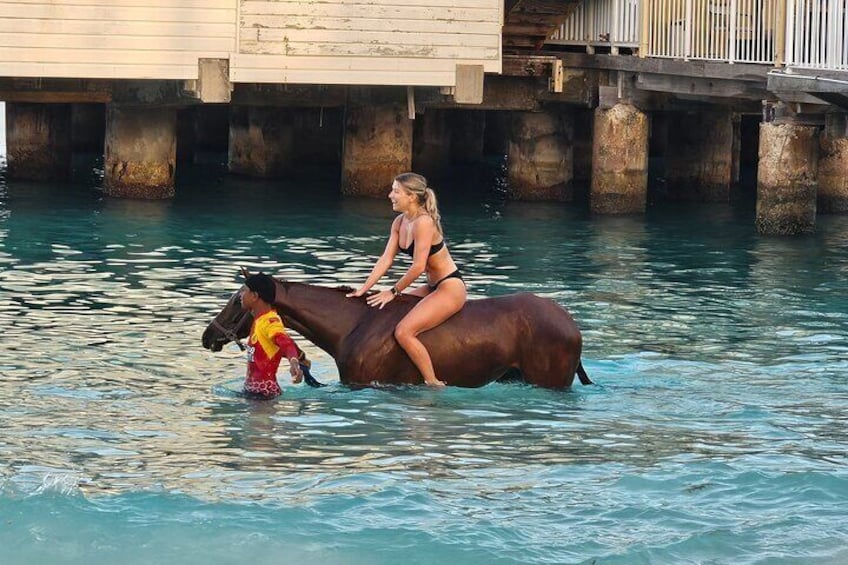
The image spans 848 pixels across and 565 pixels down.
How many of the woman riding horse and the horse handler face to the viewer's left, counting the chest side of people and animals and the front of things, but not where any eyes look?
2

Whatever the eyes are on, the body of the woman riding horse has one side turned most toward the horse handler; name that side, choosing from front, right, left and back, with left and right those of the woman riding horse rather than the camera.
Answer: front

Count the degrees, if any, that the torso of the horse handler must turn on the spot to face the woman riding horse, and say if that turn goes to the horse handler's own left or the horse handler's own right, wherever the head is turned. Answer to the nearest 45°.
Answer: approximately 180°

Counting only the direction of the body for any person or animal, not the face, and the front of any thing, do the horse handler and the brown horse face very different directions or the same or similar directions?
same or similar directions

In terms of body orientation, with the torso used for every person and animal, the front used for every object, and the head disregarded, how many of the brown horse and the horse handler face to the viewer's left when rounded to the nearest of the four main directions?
2

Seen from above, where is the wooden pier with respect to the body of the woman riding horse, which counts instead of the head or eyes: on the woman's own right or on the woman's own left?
on the woman's own right

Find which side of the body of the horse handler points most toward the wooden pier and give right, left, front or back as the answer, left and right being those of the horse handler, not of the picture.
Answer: right

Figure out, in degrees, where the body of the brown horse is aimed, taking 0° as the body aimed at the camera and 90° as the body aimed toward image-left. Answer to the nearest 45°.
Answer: approximately 90°

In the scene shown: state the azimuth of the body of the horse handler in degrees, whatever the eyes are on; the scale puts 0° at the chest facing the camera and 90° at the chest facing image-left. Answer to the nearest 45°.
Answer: approximately 90°

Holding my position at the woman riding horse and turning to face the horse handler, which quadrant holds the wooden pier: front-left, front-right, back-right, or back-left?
back-right

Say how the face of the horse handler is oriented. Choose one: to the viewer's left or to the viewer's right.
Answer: to the viewer's left

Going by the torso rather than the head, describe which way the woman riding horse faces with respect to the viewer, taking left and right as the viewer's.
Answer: facing to the left of the viewer

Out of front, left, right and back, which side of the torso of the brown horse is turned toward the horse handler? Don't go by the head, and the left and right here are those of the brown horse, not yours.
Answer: front
